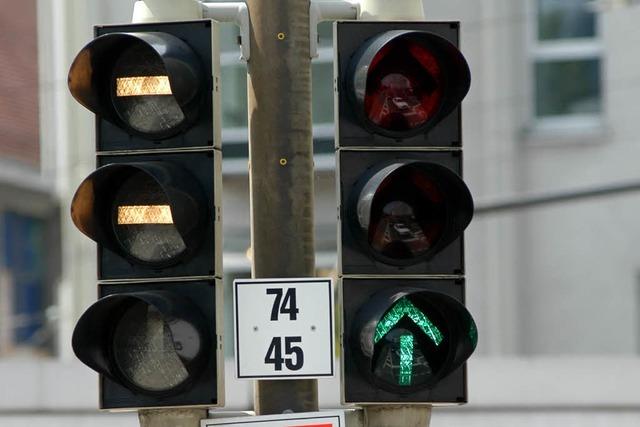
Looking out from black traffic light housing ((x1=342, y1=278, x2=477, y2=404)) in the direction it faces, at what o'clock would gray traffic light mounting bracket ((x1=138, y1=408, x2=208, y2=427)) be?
The gray traffic light mounting bracket is roughly at 3 o'clock from the black traffic light housing.

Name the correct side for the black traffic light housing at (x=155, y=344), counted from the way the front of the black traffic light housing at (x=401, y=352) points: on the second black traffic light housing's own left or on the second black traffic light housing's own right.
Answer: on the second black traffic light housing's own right

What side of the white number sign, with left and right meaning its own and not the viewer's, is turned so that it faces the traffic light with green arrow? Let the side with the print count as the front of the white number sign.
left

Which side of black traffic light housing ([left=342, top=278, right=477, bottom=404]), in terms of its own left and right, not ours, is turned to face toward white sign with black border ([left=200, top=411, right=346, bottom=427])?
right
